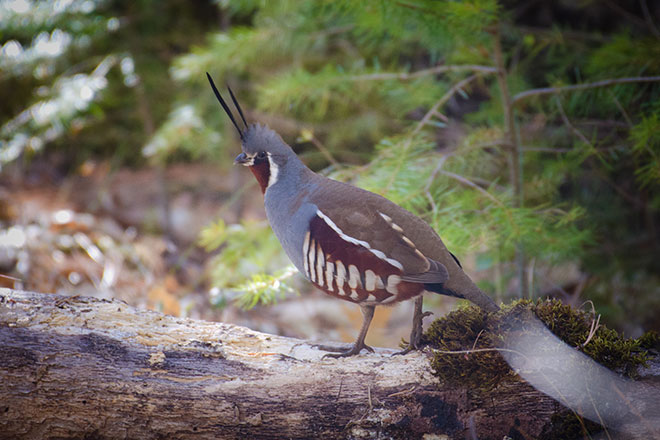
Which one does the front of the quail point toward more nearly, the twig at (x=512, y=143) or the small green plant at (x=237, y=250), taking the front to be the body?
the small green plant

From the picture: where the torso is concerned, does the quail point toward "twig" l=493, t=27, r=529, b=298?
no

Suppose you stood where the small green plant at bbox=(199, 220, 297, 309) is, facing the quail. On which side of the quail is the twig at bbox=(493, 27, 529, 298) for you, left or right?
left

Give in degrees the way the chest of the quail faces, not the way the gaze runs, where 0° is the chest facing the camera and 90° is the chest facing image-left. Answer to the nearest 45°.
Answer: approximately 90°

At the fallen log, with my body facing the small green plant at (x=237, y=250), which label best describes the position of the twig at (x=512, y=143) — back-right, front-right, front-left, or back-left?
front-right
